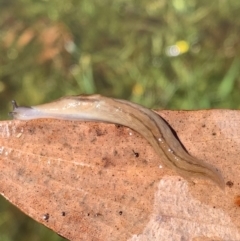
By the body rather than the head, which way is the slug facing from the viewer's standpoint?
to the viewer's left

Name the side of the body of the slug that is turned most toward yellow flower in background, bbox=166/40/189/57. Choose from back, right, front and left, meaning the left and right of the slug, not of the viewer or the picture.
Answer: right
